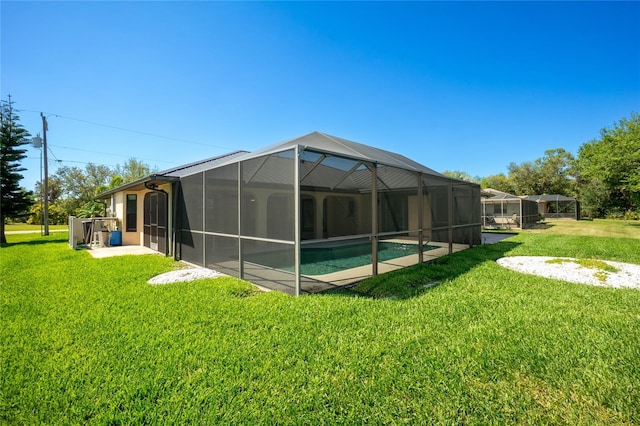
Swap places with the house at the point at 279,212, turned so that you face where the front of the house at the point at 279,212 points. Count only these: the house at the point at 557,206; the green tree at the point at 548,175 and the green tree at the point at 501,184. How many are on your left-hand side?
0

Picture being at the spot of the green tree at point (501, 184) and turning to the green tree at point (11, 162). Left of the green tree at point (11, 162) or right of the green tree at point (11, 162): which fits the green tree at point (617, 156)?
left

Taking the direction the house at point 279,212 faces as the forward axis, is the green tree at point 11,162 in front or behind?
in front

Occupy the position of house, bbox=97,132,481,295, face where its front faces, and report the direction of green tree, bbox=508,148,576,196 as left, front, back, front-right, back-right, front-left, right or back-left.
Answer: right

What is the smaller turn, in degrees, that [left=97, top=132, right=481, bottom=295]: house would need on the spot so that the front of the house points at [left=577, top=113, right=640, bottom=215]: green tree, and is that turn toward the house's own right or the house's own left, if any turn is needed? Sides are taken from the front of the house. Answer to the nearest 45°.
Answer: approximately 90° to the house's own right

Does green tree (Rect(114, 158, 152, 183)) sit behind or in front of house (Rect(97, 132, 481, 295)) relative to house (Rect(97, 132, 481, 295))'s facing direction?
in front

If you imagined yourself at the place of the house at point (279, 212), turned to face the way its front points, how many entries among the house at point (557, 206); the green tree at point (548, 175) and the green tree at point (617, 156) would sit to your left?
0

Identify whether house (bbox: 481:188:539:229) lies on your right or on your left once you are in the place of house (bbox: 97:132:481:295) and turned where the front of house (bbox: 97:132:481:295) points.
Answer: on your right

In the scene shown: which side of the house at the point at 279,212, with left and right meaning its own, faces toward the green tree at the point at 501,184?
right

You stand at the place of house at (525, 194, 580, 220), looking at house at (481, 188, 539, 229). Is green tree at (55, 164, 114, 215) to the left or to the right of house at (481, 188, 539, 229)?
right

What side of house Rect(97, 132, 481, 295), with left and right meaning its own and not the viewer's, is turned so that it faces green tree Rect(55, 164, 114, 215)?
front

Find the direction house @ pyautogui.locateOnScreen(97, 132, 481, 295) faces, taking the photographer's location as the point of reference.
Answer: facing away from the viewer and to the left of the viewer

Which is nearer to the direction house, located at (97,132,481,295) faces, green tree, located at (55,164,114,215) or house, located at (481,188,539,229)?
the green tree
